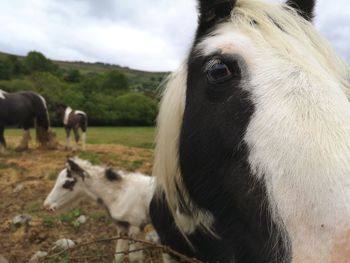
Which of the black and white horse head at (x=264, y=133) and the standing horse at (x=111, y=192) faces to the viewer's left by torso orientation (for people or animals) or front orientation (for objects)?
the standing horse

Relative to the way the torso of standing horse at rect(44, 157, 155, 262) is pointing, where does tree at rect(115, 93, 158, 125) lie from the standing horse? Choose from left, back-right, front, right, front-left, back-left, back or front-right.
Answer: right

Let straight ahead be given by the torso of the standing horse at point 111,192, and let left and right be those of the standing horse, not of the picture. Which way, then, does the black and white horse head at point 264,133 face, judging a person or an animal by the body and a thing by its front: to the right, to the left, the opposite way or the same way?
to the left

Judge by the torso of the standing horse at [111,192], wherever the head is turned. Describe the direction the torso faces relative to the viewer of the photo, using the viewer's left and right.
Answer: facing to the left of the viewer

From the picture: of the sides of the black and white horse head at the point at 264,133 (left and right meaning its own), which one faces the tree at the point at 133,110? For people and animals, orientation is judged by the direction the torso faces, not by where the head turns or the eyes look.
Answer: back

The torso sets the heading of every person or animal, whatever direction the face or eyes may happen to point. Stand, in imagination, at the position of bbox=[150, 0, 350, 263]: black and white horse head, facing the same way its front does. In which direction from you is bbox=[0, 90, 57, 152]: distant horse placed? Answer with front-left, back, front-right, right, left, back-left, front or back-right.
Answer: back
